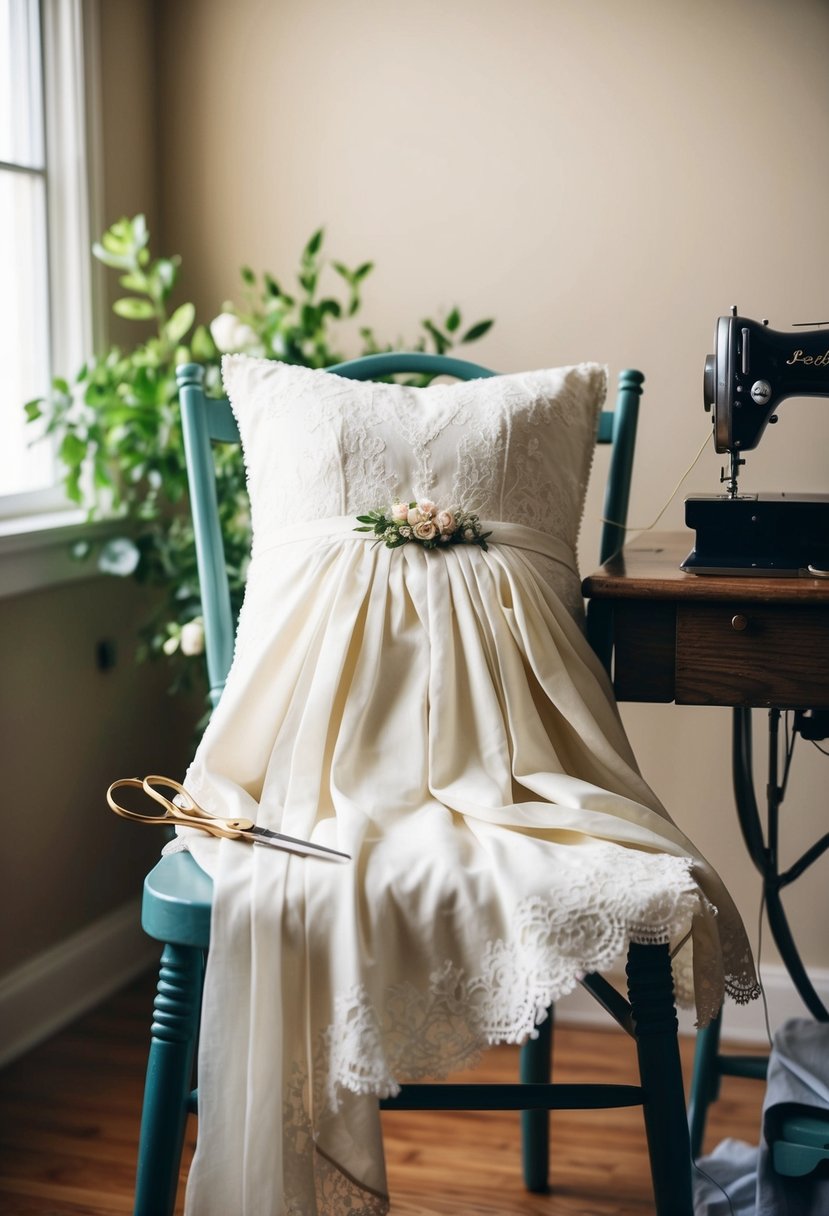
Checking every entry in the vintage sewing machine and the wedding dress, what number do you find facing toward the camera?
2

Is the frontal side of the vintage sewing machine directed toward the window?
no

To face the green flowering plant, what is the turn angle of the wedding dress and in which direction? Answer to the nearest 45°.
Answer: approximately 135° to its right

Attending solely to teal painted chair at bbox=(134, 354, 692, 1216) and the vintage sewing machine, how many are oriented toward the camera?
2

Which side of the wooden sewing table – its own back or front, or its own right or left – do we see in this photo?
front

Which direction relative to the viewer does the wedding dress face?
toward the camera

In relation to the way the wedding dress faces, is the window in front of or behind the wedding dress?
behind

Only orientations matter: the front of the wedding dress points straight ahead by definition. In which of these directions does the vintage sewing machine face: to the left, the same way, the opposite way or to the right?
the same way

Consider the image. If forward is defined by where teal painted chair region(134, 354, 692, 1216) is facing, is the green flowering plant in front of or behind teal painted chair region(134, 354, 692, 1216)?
behind

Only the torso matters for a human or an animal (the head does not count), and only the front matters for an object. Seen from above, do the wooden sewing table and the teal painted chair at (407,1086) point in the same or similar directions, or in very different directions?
same or similar directions

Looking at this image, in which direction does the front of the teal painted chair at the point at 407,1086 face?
toward the camera

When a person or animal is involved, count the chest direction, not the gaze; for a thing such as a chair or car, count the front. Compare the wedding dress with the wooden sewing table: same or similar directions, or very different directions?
same or similar directions

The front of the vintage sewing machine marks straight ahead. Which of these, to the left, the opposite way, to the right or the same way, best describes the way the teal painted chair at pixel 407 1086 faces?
the same way
